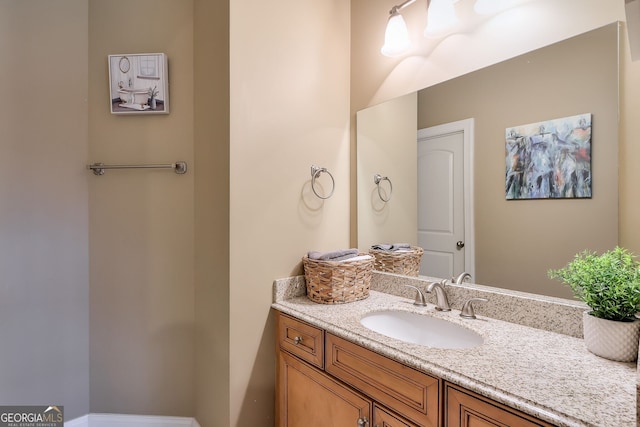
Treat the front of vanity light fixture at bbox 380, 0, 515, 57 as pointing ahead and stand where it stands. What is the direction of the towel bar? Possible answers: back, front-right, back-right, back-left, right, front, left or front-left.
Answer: front-right

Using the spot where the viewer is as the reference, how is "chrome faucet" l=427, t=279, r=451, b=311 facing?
facing the viewer and to the left of the viewer

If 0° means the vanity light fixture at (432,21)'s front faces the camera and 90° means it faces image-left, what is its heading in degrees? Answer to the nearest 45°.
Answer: approximately 45°

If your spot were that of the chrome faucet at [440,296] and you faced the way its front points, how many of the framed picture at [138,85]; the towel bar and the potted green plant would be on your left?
1

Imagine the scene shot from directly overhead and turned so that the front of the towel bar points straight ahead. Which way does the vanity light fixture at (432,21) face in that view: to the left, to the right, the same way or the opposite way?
to the right

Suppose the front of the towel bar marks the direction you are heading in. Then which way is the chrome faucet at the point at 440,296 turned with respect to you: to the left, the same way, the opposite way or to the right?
to the right

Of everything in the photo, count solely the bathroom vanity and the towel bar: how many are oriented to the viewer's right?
0

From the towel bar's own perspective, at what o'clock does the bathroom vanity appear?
The bathroom vanity is roughly at 11 o'clock from the towel bar.

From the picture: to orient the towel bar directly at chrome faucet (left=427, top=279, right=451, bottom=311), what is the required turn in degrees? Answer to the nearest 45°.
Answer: approximately 45° to its left

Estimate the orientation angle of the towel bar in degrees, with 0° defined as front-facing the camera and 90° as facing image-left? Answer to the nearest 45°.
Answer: approximately 0°
